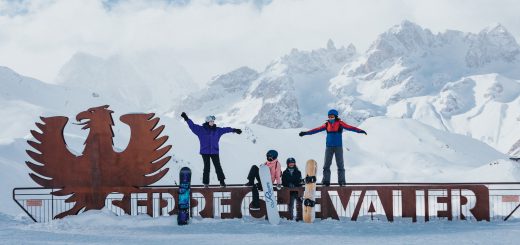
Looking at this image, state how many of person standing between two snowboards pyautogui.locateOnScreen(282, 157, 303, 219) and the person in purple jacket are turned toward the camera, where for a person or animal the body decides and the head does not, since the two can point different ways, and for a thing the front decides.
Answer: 2

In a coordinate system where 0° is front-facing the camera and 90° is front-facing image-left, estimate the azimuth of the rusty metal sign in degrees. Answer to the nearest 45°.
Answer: approximately 0°

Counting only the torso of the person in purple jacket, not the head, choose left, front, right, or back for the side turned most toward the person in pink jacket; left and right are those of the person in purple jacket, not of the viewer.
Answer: left

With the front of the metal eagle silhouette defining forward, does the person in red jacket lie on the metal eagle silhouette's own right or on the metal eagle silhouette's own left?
on the metal eagle silhouette's own left

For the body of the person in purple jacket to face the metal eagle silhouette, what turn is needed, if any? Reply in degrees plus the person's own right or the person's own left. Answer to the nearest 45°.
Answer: approximately 90° to the person's own right
